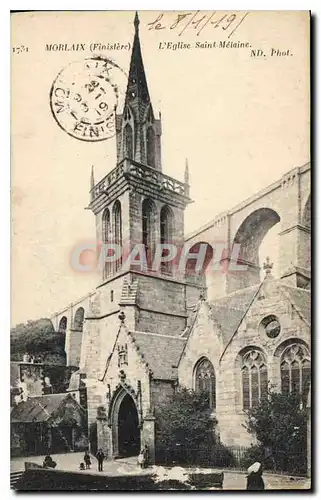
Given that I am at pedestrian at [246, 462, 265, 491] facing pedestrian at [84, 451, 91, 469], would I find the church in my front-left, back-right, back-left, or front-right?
front-right

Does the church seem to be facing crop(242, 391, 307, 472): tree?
no

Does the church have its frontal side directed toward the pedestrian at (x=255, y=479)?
no

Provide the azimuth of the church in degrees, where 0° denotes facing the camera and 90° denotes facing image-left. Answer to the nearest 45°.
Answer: approximately 45°
